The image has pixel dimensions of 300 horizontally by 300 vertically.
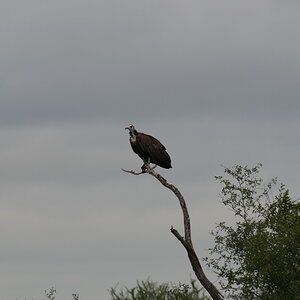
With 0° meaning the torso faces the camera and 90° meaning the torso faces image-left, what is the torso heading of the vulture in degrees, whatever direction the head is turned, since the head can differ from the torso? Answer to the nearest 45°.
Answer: approximately 90°
